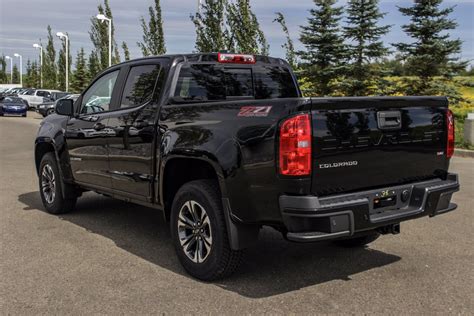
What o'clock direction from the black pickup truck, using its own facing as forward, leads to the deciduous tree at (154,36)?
The deciduous tree is roughly at 1 o'clock from the black pickup truck.

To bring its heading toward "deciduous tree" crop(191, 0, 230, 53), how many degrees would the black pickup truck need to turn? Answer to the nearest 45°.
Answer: approximately 45° to its right

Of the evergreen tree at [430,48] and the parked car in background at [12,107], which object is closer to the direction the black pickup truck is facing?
the parked car in background

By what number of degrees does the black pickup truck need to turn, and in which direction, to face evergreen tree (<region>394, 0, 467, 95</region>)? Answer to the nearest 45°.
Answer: approximately 45° to its right

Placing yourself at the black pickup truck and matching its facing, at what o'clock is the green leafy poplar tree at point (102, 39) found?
The green leafy poplar tree is roughly at 1 o'clock from the black pickup truck.

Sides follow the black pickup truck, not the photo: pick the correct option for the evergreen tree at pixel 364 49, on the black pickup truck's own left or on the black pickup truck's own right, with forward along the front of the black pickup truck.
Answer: on the black pickup truck's own right

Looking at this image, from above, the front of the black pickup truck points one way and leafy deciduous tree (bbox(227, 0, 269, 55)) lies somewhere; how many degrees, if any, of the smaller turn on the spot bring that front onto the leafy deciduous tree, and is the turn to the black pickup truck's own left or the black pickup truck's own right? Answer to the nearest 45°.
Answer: approximately 45° to the black pickup truck's own right

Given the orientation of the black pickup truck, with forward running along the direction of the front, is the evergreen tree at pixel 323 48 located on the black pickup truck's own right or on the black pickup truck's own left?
on the black pickup truck's own right

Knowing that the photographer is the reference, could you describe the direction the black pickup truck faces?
facing away from the viewer and to the left of the viewer
